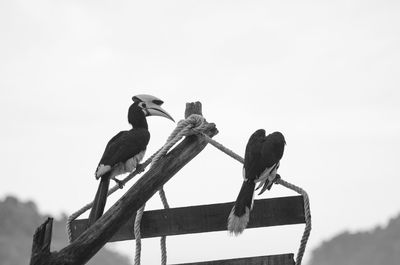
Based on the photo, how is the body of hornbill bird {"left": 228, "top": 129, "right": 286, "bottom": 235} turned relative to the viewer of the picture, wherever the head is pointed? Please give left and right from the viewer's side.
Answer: facing away from the viewer and to the right of the viewer

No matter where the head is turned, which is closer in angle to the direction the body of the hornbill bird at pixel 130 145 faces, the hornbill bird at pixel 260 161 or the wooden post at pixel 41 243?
the hornbill bird

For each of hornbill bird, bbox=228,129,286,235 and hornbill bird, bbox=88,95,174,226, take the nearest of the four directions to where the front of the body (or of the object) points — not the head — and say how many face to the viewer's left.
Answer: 0

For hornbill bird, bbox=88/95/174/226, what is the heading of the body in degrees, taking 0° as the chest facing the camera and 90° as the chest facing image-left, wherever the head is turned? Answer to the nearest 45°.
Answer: approximately 270°

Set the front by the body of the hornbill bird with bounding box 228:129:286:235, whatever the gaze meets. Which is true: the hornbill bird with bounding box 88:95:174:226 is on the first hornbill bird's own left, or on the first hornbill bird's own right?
on the first hornbill bird's own left
